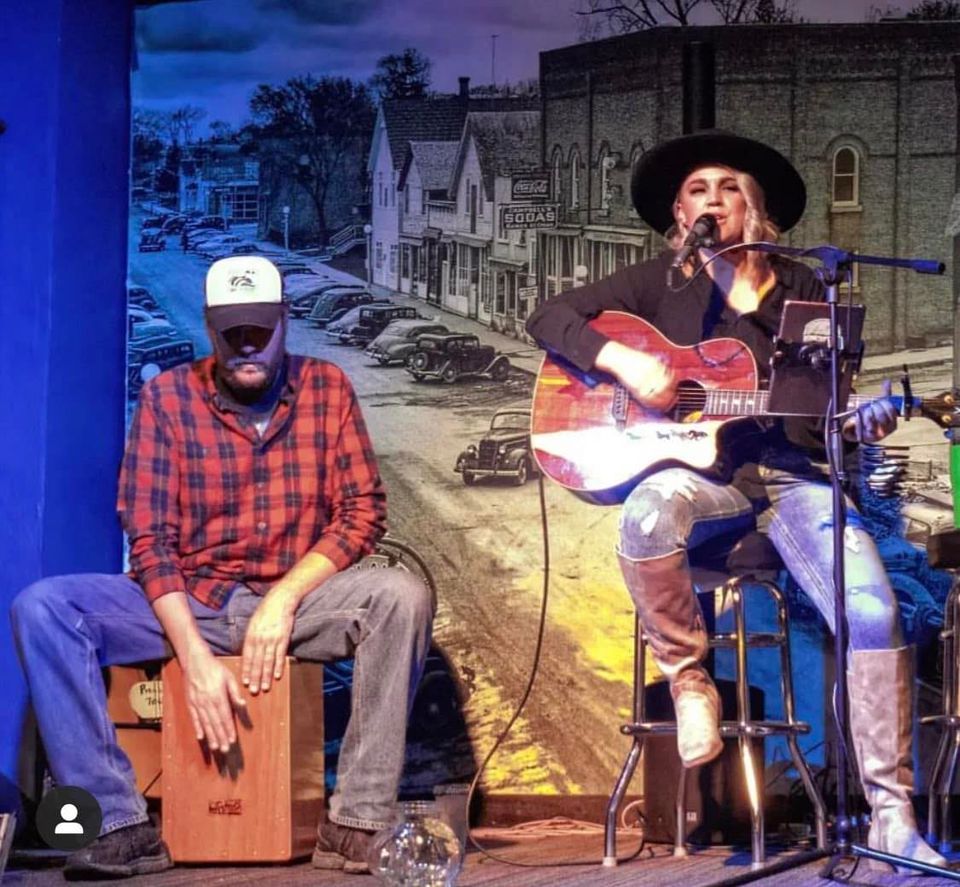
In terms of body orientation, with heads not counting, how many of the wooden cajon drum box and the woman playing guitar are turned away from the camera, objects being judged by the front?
0

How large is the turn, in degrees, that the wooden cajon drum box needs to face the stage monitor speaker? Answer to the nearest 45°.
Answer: approximately 90° to its left

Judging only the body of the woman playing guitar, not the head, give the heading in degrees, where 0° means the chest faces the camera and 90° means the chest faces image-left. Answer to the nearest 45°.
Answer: approximately 0°

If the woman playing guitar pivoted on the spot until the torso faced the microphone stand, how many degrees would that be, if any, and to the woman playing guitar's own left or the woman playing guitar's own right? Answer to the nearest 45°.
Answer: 0° — they already face it

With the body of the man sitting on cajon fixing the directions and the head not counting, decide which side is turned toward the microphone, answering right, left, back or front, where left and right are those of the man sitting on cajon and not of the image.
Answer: left
